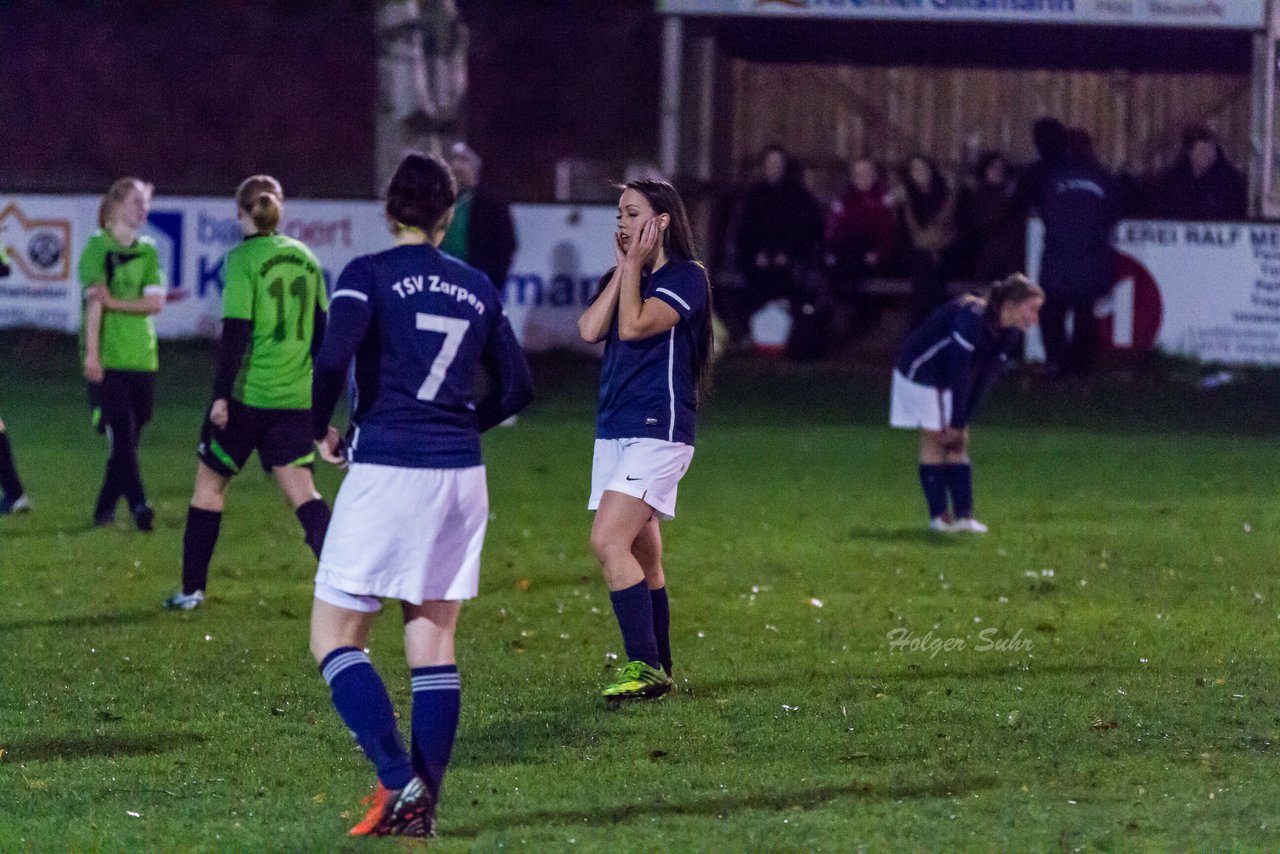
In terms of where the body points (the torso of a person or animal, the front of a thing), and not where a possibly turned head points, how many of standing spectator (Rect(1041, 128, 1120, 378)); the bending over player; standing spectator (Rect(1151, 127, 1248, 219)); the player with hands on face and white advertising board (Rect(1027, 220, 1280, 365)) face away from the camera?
1

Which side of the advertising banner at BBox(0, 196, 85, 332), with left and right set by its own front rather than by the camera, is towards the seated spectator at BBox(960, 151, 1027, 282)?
left

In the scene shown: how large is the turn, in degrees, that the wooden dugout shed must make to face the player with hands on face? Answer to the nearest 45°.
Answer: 0° — it already faces them

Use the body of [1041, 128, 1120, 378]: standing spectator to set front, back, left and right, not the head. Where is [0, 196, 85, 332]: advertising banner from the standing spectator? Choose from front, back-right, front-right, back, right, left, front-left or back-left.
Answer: left

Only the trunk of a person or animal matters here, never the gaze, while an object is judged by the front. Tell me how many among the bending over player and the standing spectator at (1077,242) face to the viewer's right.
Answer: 1

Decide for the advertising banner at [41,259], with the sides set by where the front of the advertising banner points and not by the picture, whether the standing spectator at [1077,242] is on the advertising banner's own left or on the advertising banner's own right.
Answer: on the advertising banner's own left

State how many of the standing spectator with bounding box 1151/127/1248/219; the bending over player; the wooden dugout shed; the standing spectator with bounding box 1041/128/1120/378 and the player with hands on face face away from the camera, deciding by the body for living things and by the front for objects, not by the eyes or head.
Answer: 1

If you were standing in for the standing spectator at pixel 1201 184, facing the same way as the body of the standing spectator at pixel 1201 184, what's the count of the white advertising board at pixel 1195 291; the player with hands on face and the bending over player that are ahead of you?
3

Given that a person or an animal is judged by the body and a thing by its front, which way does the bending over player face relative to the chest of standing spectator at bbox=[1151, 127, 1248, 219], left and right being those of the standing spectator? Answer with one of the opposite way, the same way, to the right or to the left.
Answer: to the left

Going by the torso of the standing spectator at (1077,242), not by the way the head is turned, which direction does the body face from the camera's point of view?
away from the camera

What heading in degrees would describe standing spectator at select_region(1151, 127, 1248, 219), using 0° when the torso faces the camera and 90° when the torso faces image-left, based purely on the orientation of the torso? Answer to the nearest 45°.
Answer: approximately 0°

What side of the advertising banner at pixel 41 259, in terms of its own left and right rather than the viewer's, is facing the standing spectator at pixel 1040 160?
left

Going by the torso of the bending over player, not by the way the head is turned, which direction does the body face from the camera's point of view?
to the viewer's right
